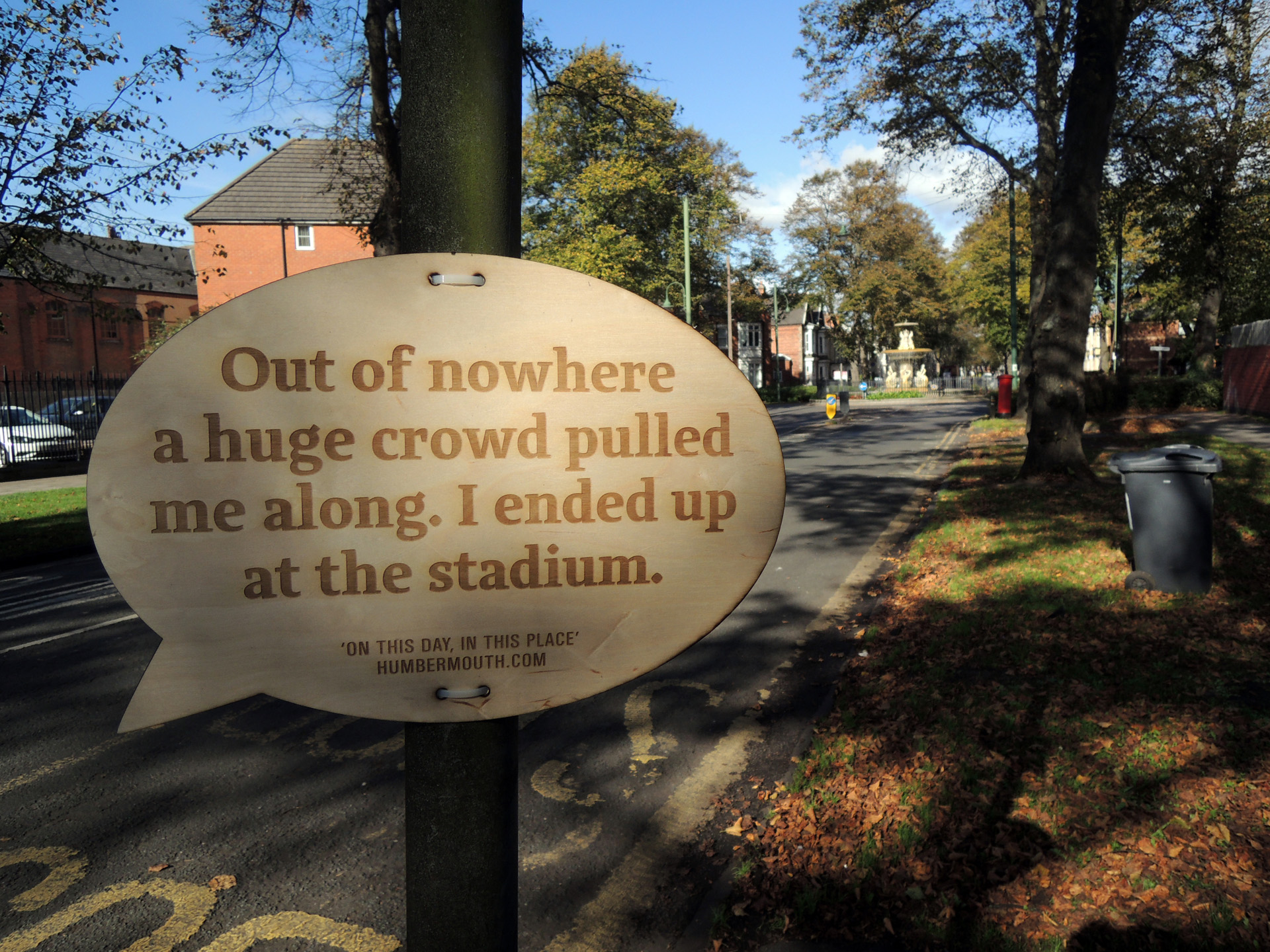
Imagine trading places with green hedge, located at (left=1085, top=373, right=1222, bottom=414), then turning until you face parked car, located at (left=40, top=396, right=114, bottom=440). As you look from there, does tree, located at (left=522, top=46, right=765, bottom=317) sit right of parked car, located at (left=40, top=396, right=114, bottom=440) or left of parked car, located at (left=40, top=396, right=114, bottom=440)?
right

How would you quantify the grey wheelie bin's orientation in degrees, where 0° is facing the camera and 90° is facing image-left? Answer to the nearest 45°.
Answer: approximately 270°

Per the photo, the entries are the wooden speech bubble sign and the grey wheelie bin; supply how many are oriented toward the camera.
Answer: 1

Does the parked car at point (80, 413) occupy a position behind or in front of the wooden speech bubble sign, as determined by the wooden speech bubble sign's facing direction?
behind

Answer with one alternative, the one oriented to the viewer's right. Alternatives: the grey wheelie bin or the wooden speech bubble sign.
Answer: the grey wheelie bin

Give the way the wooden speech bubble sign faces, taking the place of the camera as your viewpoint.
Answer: facing the viewer

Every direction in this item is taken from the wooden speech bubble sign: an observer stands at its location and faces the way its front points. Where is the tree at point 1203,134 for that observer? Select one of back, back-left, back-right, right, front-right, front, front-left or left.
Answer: back-left

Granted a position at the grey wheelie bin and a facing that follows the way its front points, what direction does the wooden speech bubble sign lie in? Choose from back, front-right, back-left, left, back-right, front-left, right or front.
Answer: right

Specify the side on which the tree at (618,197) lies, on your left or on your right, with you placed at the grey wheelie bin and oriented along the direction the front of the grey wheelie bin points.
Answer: on your left

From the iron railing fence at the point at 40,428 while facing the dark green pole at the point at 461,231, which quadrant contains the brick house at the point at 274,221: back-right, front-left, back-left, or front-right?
back-left
